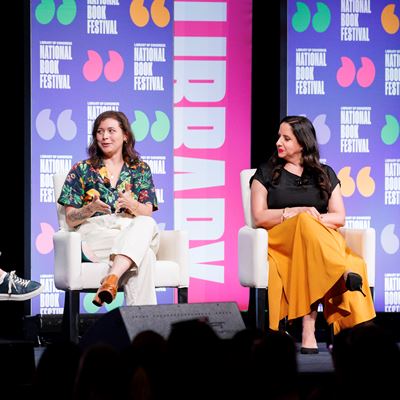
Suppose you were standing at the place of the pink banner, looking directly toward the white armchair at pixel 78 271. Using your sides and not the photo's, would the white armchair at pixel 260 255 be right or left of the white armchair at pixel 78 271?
left

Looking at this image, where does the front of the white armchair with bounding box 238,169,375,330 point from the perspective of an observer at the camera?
facing the viewer and to the right of the viewer

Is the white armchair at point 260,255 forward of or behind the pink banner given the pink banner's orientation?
forward

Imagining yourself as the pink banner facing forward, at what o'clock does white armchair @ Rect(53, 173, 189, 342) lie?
The white armchair is roughly at 1 o'clock from the pink banner.

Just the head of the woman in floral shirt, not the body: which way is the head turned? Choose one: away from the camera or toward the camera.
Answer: toward the camera

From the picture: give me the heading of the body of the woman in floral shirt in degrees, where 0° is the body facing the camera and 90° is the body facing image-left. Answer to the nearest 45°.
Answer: approximately 0°

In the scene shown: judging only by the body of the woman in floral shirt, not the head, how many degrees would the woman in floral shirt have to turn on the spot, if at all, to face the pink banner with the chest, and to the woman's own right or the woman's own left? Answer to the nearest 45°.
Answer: approximately 135° to the woman's own left

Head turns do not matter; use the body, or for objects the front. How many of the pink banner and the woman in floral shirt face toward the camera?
2

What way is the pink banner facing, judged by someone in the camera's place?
facing the viewer

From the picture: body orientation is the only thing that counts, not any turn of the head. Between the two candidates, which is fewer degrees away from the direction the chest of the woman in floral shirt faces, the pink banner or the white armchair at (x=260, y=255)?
the white armchair
